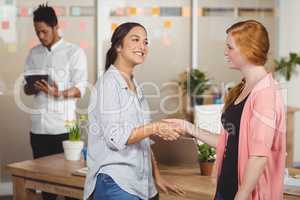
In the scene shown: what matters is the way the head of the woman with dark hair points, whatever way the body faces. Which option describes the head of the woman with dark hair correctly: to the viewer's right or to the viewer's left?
to the viewer's right

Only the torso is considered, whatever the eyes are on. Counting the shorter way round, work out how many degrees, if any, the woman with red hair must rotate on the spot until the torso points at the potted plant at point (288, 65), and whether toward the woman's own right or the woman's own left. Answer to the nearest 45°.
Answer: approximately 90° to the woman's own right

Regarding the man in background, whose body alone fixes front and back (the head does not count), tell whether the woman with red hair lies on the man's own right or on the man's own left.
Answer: on the man's own left

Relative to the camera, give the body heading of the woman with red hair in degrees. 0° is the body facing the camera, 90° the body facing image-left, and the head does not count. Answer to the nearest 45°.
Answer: approximately 90°

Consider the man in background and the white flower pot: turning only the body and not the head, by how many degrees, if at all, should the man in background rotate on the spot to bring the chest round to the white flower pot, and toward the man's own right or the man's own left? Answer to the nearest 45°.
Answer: approximately 45° to the man's own left

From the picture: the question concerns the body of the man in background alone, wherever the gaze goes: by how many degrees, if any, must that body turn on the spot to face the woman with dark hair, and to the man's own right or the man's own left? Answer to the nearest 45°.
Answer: approximately 45° to the man's own left

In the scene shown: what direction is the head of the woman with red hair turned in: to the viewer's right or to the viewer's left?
to the viewer's left
